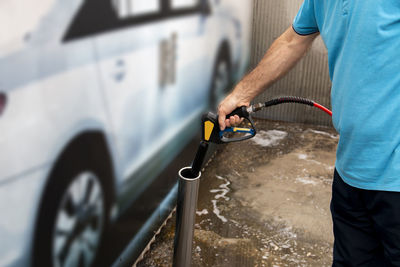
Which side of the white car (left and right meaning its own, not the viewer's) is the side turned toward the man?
right

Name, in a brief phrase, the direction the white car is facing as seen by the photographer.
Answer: facing away from the viewer and to the right of the viewer

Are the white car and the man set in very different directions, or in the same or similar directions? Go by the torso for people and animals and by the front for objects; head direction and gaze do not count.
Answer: very different directions
